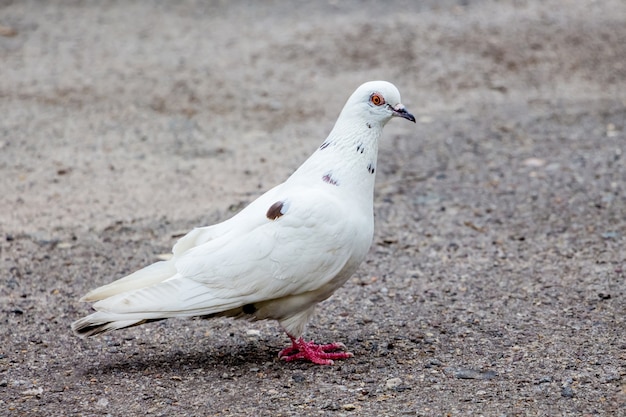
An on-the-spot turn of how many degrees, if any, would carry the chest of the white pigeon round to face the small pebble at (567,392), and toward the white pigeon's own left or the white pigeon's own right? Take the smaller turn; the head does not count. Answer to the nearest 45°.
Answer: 0° — it already faces it

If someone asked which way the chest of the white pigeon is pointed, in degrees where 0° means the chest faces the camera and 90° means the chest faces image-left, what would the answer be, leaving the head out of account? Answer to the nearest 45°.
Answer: approximately 270°
